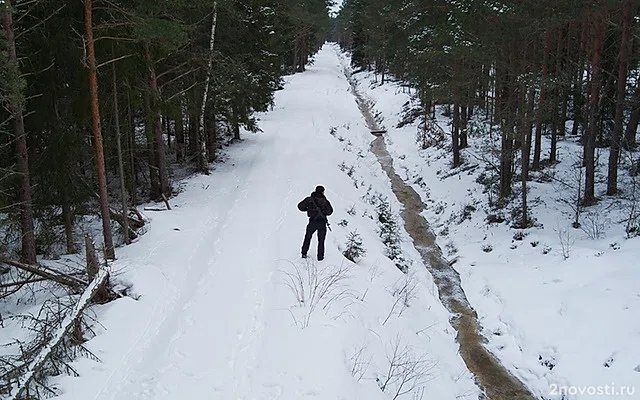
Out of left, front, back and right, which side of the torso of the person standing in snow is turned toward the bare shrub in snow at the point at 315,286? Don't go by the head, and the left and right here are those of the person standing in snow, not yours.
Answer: back

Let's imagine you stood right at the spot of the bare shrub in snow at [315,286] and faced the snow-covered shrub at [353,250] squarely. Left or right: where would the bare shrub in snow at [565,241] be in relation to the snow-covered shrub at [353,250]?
right

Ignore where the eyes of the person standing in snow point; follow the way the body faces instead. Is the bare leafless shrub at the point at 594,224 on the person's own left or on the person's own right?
on the person's own right

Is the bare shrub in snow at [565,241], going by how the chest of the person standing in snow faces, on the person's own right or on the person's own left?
on the person's own right

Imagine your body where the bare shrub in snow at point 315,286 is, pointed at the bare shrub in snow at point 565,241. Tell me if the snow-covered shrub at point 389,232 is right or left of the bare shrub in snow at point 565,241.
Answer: left

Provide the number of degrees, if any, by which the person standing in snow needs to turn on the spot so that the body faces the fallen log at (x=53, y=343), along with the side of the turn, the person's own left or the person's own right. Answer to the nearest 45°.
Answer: approximately 135° to the person's own left

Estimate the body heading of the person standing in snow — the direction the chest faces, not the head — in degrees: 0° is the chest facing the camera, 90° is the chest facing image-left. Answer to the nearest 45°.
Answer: approximately 180°

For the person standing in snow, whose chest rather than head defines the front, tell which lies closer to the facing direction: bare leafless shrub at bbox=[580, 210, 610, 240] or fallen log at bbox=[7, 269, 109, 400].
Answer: the bare leafless shrub

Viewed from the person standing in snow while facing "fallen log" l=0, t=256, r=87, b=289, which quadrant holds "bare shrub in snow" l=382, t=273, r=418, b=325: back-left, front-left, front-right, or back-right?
back-left
